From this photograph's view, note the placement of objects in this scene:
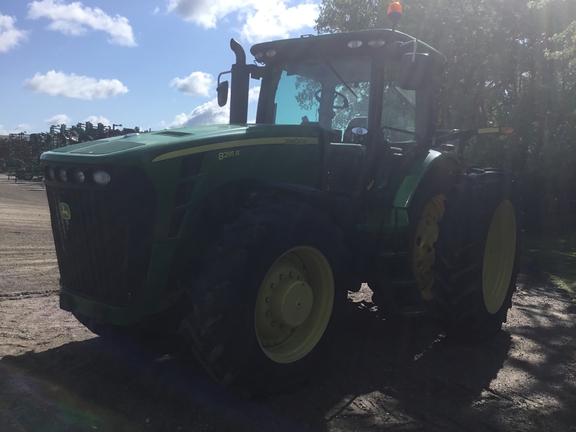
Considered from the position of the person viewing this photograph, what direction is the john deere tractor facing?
facing the viewer and to the left of the viewer
